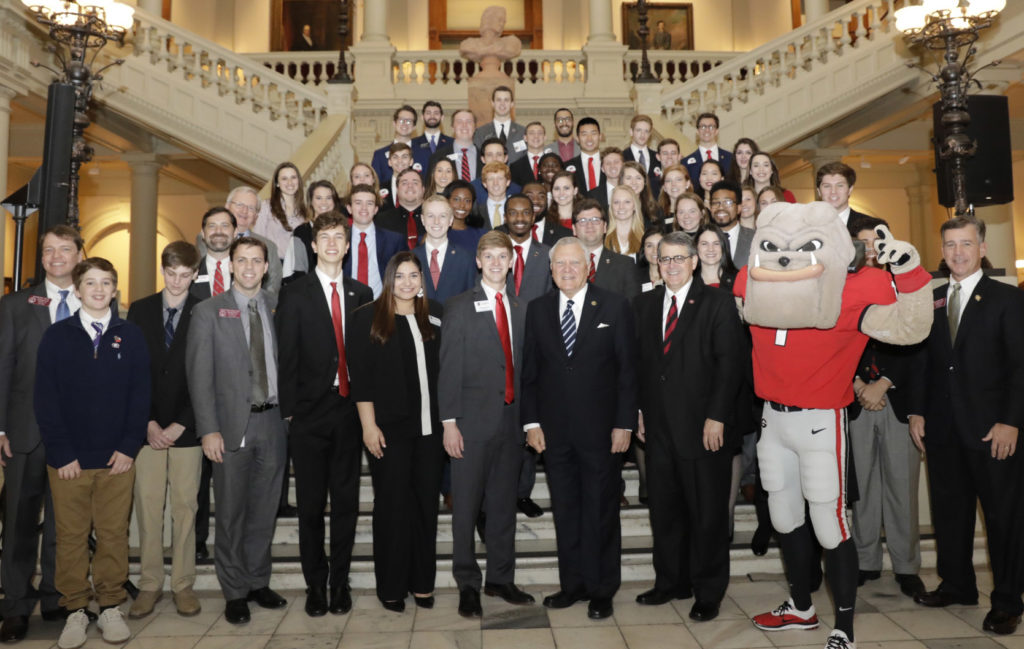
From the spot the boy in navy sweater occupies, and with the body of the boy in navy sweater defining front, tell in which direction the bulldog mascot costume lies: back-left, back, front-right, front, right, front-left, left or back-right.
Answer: front-left

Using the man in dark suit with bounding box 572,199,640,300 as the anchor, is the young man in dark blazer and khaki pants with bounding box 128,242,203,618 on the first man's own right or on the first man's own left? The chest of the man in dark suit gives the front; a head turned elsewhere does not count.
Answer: on the first man's own right

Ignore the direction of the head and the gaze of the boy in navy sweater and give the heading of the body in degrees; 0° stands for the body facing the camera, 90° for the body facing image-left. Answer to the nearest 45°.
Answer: approximately 0°

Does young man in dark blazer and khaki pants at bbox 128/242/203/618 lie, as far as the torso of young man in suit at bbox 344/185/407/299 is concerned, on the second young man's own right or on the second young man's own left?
on the second young man's own right

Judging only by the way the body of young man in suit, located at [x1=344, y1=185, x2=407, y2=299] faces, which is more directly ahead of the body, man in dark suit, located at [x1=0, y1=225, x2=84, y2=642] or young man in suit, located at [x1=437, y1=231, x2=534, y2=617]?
the young man in suit

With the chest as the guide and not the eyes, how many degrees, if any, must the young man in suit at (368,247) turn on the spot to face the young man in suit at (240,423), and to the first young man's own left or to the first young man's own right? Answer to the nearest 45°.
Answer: approximately 45° to the first young man's own right
